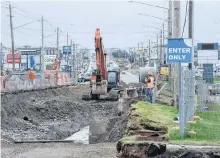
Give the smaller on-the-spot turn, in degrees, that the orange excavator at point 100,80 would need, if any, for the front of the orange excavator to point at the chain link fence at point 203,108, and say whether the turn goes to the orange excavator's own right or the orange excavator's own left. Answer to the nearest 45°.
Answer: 0° — it already faces it

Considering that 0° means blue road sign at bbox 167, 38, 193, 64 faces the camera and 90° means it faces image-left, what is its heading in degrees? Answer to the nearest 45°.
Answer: approximately 0°

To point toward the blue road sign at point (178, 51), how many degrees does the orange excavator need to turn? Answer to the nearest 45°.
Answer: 0° — it already faces it

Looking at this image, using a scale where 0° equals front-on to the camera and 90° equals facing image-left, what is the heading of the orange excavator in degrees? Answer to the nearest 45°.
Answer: approximately 0°

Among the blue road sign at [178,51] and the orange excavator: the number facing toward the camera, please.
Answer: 2

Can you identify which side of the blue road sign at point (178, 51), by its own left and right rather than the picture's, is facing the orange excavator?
back
